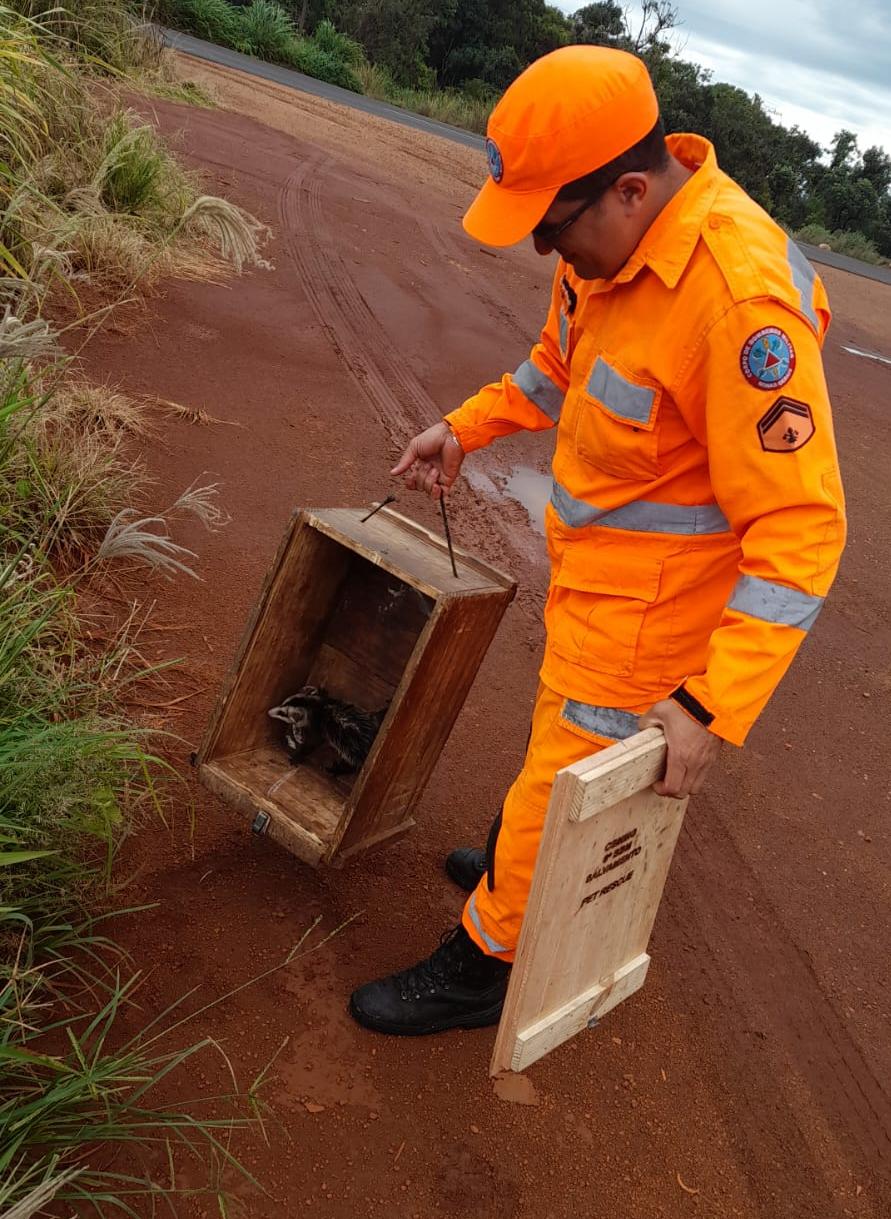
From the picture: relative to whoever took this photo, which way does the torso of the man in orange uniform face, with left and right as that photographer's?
facing the viewer and to the left of the viewer

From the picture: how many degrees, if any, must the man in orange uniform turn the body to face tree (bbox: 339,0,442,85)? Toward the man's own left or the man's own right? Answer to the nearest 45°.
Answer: approximately 135° to the man's own right

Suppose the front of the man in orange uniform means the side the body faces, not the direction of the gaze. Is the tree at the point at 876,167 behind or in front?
behind

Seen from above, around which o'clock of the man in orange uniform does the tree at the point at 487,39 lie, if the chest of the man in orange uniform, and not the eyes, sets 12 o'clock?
The tree is roughly at 4 o'clock from the man in orange uniform.

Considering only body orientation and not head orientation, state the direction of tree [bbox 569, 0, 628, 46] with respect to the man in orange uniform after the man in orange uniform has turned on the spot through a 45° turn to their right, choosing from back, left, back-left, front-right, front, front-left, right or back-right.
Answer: right
